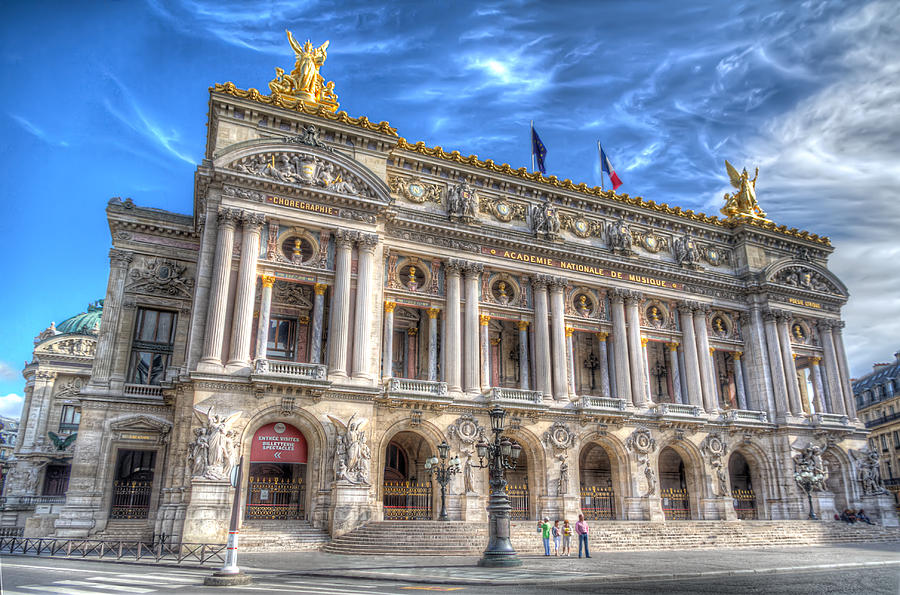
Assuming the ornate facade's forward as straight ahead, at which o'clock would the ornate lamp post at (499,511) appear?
The ornate lamp post is roughly at 1 o'clock from the ornate facade.

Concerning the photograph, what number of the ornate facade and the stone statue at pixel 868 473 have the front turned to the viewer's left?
0

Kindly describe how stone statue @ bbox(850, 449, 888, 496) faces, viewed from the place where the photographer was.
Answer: facing the viewer and to the right of the viewer

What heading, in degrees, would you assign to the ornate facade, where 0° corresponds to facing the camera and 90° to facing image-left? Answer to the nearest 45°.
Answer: approximately 315°

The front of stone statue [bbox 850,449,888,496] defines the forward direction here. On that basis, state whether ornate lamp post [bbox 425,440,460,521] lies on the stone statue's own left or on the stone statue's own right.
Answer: on the stone statue's own right

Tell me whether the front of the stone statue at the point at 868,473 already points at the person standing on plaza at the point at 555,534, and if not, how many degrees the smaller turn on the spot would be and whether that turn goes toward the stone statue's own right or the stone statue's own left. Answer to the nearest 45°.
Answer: approximately 45° to the stone statue's own right
